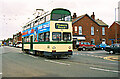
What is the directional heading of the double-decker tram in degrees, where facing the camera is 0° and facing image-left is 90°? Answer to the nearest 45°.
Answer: approximately 315°

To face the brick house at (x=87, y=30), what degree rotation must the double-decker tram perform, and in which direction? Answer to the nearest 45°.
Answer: approximately 135° to its left
